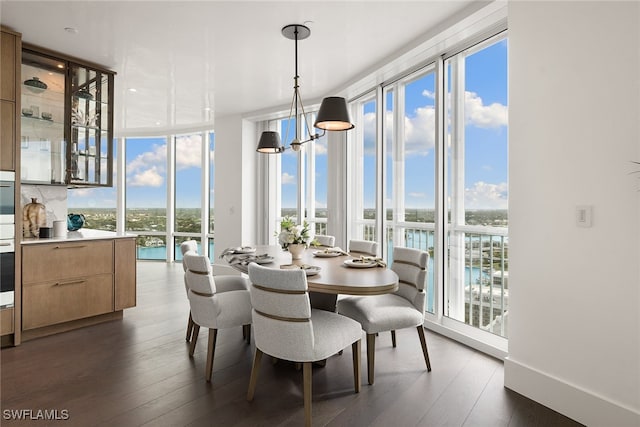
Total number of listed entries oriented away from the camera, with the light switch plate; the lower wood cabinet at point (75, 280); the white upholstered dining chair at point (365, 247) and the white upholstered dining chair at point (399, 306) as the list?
0

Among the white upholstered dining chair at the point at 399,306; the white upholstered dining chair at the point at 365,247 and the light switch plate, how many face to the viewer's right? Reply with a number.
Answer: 0

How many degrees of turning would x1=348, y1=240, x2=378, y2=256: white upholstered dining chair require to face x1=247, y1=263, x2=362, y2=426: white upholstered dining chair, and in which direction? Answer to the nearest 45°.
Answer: approximately 45° to its left

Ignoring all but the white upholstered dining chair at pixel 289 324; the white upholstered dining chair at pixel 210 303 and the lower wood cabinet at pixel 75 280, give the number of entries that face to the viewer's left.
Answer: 0

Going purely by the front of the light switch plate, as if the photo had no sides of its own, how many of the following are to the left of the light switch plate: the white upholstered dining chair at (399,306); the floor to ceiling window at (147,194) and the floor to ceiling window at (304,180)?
0

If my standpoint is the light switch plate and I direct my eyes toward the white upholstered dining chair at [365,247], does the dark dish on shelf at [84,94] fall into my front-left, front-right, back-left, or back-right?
front-left

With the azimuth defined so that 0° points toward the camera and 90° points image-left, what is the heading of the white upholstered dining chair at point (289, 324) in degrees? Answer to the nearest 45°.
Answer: approximately 225°

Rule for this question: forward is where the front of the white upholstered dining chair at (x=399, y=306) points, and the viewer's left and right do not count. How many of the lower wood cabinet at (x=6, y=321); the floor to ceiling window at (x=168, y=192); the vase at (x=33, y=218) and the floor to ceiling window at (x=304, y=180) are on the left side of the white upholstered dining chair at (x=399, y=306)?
0

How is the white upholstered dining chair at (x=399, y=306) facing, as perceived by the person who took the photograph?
facing the viewer and to the left of the viewer

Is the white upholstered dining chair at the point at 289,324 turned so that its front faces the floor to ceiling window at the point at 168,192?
no

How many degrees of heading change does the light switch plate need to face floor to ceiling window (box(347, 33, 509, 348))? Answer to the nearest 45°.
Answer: approximately 90° to its right

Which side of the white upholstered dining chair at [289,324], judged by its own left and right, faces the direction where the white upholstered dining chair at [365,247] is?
front

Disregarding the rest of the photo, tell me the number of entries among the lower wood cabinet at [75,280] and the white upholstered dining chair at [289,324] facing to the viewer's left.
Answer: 0

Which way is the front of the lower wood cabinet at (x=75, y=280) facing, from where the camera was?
facing the viewer and to the right of the viewer

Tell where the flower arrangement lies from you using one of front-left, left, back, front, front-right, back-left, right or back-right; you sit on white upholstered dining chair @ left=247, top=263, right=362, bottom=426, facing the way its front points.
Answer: front-left

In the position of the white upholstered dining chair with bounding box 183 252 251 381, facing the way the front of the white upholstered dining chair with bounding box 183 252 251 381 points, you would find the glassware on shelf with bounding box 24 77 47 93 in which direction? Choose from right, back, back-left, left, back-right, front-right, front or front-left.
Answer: left

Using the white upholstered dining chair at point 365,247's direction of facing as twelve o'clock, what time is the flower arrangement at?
The flower arrangement is roughly at 12 o'clock from the white upholstered dining chair.
